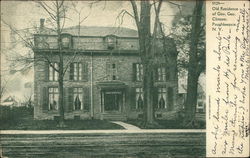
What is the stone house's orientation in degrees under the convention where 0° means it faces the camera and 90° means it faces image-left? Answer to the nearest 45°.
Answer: approximately 0°
